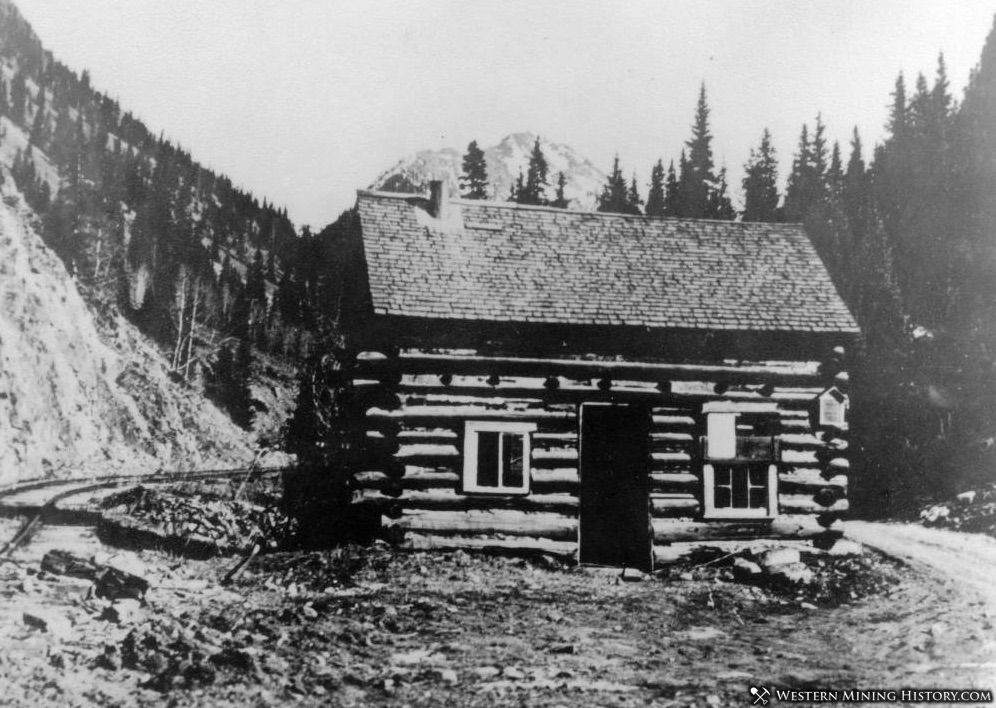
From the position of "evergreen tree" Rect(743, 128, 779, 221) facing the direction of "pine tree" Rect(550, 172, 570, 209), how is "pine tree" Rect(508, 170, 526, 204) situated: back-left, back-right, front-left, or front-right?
front-left

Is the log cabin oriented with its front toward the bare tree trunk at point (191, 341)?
no

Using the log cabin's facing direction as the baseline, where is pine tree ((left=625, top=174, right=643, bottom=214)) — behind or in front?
behind

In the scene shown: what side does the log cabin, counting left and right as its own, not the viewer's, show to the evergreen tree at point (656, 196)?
back

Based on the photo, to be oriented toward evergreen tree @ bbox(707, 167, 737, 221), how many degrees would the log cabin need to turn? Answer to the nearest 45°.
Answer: approximately 180°

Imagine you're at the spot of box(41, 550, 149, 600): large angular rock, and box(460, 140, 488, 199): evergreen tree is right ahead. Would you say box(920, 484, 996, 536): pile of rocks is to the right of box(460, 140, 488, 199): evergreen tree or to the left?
right

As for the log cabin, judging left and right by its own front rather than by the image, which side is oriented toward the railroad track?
right

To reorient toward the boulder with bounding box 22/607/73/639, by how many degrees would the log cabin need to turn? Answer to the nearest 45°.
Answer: approximately 45° to its right

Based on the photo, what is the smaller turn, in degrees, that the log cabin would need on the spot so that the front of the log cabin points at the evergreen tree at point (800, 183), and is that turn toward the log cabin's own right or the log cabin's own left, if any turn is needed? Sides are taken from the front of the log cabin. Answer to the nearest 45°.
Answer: approximately 180°

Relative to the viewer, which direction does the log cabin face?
toward the camera

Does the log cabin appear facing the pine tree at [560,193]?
no

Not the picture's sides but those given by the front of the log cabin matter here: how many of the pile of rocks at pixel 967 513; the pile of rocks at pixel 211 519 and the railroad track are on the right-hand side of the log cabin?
2

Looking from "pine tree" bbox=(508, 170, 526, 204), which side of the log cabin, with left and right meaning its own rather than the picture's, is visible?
back

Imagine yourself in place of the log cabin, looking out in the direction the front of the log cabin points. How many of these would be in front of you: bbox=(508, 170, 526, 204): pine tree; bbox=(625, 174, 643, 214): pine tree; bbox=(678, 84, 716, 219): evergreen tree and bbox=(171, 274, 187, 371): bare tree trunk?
0

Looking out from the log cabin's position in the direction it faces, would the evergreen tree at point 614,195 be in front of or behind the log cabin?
behind

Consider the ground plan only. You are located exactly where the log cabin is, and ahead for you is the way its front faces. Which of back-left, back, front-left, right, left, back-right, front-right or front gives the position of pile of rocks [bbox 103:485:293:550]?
right

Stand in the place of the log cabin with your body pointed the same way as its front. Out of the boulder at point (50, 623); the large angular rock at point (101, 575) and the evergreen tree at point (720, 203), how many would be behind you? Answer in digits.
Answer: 1

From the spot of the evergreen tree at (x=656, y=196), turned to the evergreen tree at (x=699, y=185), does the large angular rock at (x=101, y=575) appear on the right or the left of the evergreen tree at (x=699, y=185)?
right

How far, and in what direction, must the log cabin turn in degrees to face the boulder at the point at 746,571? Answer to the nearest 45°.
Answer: approximately 90° to its left

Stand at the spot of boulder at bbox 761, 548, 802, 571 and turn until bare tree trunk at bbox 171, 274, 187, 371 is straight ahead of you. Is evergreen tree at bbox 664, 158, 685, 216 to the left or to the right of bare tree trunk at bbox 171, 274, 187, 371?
right

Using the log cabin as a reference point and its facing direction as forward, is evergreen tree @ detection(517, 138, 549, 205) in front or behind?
behind
